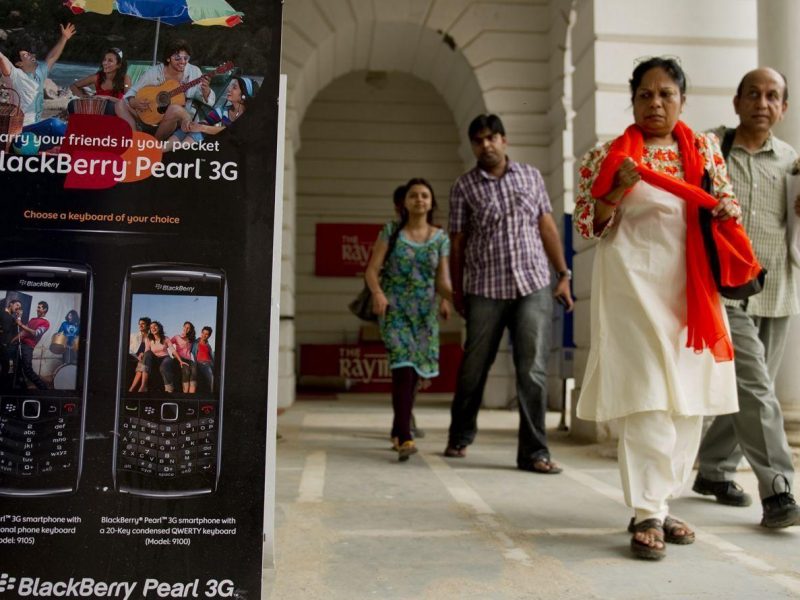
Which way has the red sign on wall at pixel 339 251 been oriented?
toward the camera

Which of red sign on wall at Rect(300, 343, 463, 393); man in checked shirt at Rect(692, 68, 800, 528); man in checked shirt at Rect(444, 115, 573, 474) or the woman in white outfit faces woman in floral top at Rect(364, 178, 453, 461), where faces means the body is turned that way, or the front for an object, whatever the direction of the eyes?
the red sign on wall

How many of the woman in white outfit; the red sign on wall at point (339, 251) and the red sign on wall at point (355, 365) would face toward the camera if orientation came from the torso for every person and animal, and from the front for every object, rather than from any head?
3

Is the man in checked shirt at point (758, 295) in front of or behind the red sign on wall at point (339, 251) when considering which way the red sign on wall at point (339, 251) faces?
in front

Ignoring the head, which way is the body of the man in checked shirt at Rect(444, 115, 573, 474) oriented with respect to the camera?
toward the camera

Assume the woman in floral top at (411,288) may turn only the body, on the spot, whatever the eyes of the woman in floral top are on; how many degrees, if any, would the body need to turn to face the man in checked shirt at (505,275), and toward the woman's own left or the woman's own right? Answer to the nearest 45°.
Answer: approximately 45° to the woman's own left

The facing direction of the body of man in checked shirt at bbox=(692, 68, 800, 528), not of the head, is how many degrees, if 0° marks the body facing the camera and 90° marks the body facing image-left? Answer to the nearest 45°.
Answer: approximately 315°

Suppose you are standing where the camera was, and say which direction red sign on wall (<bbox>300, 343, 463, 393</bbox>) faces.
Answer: facing the viewer

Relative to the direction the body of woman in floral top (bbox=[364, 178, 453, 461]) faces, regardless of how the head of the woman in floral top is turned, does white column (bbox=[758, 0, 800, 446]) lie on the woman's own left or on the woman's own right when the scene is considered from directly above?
on the woman's own left

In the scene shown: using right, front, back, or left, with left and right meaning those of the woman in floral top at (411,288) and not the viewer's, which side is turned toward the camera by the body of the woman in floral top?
front

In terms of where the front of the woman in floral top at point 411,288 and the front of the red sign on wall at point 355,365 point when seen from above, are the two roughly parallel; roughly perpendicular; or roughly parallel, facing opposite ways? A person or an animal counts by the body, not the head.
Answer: roughly parallel

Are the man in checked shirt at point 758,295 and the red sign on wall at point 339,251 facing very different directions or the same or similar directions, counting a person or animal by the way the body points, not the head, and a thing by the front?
same or similar directions

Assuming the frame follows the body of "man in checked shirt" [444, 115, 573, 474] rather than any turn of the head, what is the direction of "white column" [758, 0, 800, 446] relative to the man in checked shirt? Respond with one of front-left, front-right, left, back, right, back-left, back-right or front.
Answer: left

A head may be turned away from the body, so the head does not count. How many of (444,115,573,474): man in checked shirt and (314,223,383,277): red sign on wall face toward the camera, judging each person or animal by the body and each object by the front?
2
